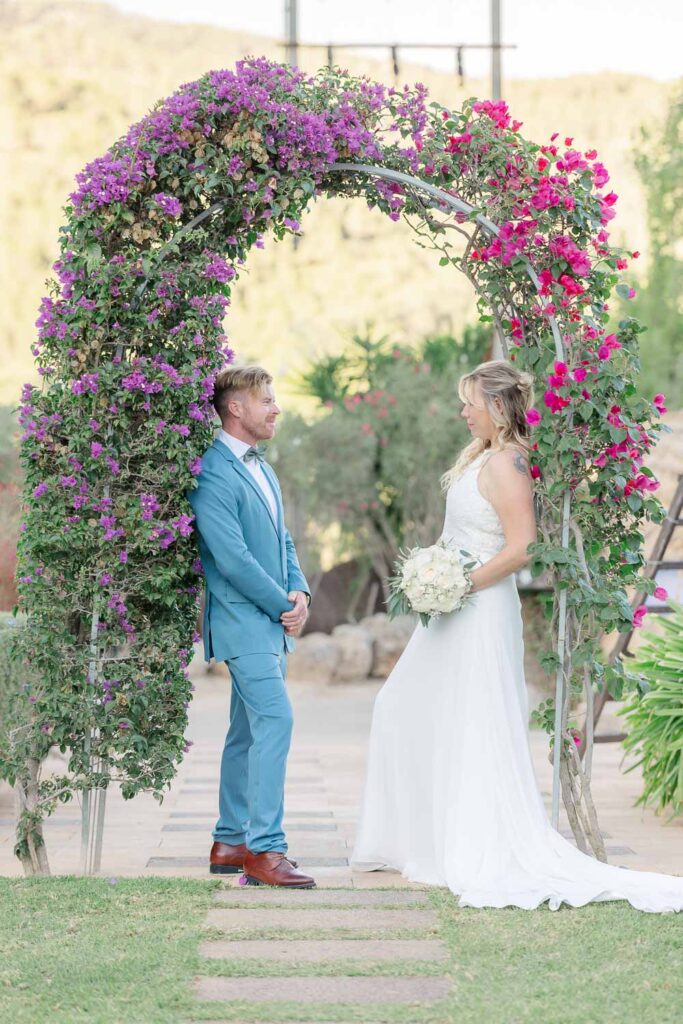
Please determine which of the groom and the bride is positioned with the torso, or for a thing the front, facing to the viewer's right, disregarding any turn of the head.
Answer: the groom

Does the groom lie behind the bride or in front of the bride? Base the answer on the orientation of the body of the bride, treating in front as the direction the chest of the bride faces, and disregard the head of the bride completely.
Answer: in front

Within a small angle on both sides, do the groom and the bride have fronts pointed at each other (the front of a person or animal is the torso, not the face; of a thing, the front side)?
yes

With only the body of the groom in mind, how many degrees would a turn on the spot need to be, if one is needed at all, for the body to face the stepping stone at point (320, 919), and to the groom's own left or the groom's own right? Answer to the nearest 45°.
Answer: approximately 90° to the groom's own right

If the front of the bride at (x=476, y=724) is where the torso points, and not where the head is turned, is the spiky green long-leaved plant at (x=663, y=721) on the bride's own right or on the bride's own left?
on the bride's own right

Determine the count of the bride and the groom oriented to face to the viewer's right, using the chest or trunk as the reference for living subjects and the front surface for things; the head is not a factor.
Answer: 1

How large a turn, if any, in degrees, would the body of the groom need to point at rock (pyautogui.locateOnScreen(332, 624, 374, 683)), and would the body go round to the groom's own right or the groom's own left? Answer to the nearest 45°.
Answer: approximately 90° to the groom's own left

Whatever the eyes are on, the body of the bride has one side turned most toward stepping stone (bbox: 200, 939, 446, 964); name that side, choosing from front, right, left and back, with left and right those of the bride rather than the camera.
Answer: left

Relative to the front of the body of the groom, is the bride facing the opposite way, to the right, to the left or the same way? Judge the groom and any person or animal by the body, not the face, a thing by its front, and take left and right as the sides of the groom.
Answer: the opposite way

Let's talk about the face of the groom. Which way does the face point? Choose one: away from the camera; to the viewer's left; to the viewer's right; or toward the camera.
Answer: to the viewer's right

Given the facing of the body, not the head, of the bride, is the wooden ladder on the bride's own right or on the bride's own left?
on the bride's own right

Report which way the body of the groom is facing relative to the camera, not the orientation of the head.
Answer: to the viewer's right

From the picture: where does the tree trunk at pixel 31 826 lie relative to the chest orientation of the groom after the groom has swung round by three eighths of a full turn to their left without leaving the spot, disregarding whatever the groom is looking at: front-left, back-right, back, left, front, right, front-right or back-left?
front-left

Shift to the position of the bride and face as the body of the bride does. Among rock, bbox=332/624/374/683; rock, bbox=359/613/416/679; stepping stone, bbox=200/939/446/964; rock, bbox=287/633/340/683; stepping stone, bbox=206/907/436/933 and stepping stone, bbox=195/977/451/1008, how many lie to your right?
3

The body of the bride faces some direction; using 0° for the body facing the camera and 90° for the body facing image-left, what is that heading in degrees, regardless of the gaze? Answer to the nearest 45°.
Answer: approximately 90°

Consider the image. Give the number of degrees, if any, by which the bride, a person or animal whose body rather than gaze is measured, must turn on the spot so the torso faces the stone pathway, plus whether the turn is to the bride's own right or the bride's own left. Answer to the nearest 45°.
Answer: approximately 90° to the bride's own left
